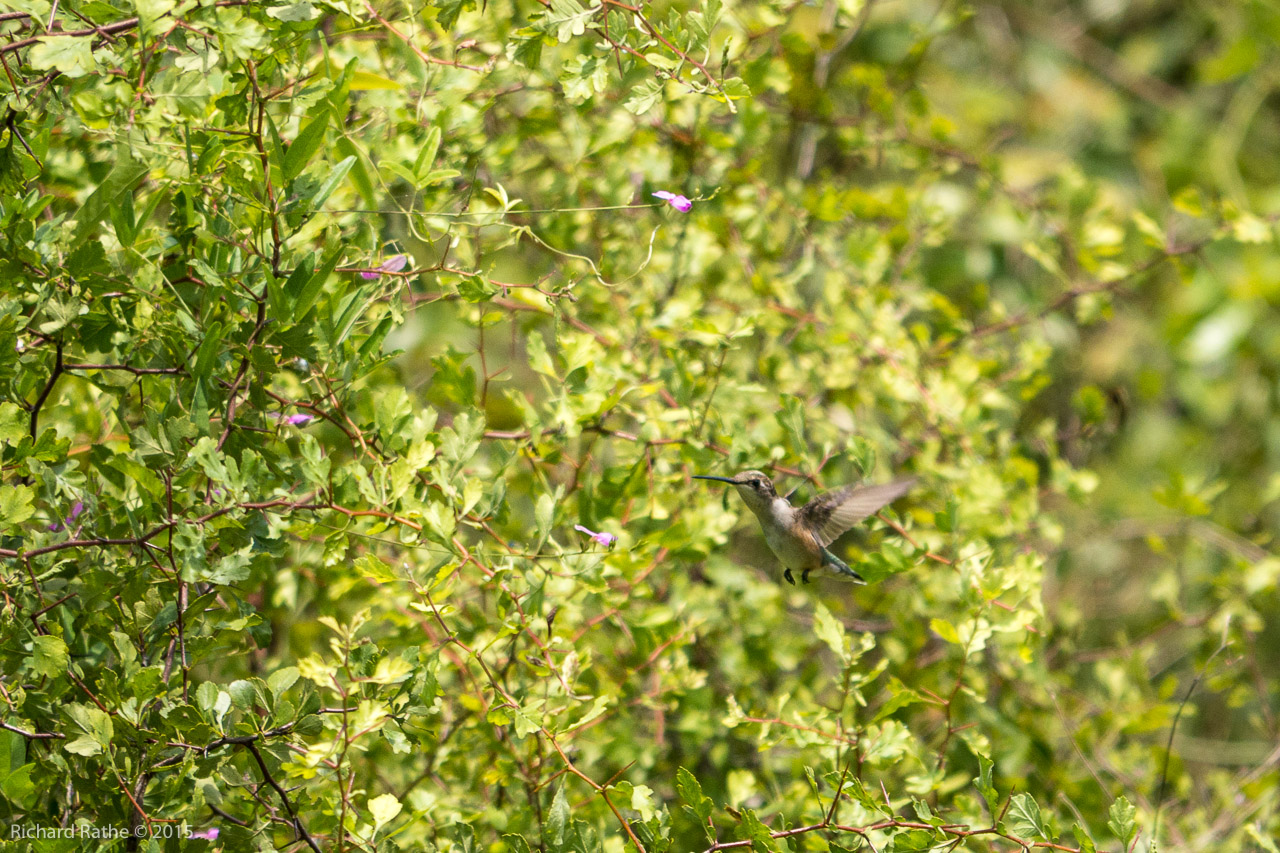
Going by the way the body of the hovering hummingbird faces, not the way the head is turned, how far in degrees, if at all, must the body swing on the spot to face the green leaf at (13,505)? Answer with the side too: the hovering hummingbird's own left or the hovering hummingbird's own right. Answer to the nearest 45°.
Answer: approximately 45° to the hovering hummingbird's own left

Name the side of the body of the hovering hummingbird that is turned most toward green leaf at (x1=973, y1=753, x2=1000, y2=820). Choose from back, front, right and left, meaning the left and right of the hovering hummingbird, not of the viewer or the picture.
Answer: back

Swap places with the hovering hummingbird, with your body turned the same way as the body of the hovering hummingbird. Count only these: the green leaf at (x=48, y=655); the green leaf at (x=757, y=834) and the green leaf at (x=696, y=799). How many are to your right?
0

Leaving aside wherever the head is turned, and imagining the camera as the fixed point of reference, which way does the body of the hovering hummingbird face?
to the viewer's left

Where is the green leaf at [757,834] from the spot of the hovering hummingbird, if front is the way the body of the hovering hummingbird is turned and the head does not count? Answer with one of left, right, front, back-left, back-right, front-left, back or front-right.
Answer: left

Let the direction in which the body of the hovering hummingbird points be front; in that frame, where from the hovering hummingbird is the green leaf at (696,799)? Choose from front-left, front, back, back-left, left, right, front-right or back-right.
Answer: left
